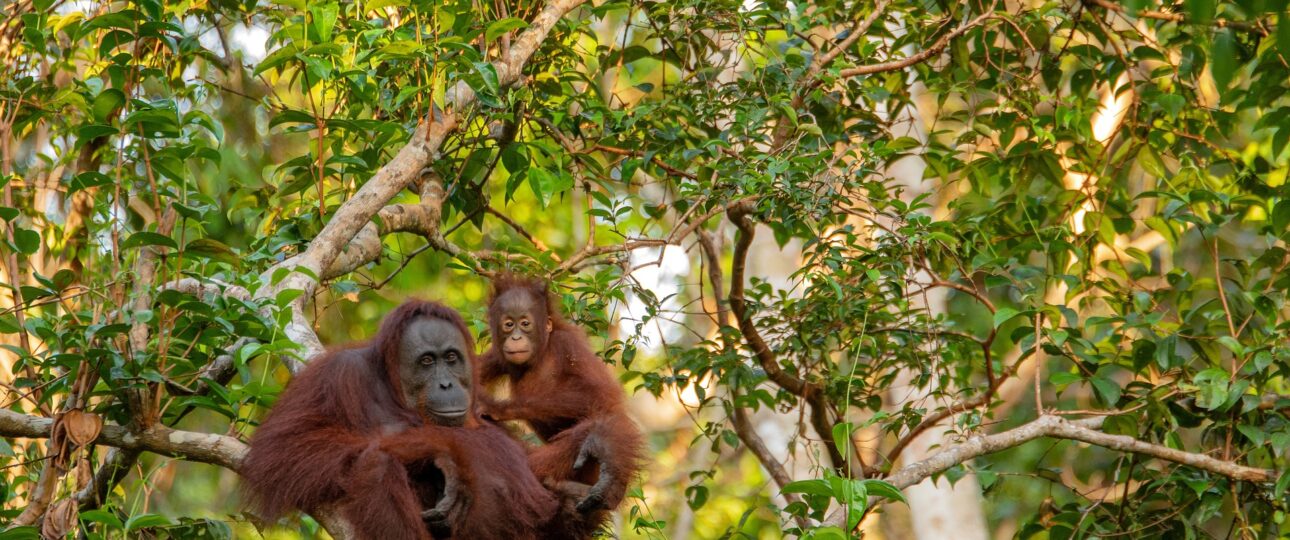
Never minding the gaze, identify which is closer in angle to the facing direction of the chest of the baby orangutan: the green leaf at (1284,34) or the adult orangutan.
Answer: the adult orangutan

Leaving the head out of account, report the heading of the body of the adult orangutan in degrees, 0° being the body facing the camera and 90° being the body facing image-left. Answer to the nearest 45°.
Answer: approximately 315°

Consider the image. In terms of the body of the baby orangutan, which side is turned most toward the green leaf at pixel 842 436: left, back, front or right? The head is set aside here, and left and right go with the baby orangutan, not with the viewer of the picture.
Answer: left

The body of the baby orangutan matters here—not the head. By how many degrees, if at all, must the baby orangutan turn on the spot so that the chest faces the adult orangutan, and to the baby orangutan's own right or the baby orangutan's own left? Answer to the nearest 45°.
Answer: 0° — it already faces it

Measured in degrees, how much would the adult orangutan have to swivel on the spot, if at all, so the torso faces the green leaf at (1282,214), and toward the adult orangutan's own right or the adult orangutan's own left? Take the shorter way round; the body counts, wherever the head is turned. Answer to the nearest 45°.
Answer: approximately 45° to the adult orangutan's own left

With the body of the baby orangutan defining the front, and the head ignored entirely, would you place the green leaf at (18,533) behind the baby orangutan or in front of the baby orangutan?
in front

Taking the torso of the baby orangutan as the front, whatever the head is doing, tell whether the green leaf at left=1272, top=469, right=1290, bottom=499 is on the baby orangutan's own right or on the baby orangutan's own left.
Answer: on the baby orangutan's own left

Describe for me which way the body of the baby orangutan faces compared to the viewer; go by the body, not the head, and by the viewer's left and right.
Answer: facing the viewer and to the left of the viewer

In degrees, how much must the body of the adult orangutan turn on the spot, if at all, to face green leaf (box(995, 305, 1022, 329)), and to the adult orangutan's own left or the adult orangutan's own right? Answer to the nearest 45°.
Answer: approximately 45° to the adult orangutan's own left

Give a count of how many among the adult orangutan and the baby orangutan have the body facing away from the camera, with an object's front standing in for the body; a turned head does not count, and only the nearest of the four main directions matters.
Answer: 0
